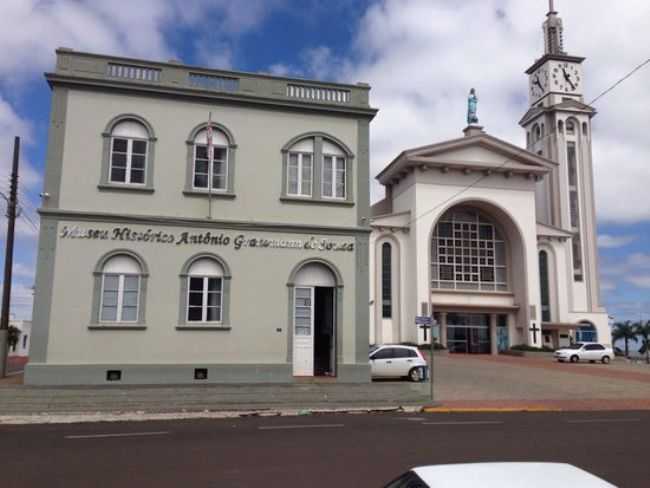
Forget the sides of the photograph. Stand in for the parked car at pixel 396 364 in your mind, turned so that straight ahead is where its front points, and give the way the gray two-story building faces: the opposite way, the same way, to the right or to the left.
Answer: to the left

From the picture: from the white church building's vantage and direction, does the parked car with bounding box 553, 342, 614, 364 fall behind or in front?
in front

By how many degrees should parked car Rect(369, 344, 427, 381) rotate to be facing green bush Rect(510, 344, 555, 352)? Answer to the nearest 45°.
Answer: approximately 135° to its right

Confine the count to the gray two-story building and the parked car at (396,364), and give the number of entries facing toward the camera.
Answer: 1

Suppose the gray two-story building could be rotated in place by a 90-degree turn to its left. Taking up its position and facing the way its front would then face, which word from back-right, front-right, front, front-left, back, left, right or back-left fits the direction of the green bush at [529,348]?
front-left

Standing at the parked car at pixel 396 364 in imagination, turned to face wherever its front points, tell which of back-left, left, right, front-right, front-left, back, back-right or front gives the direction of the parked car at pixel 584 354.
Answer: back-right

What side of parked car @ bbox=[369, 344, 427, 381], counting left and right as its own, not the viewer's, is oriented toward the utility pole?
front

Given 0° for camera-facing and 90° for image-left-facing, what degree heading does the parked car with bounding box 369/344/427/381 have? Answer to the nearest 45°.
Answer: approximately 90°

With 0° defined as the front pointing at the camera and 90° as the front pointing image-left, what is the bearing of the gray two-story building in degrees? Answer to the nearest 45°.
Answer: approximately 0°

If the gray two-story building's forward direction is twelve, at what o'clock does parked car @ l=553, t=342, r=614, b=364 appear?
The parked car is roughly at 8 o'clock from the gray two-story building.

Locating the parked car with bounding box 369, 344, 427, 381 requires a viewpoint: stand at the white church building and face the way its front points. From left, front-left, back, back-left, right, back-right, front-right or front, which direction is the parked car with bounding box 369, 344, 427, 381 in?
front-right

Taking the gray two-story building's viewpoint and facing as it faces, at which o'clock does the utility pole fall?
The utility pole is roughly at 4 o'clock from the gray two-story building.

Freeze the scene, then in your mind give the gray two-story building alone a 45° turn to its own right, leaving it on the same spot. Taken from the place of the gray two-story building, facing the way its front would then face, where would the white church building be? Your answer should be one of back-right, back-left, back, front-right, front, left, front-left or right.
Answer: back
